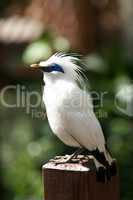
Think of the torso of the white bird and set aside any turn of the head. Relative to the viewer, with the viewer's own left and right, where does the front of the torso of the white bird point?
facing to the left of the viewer
